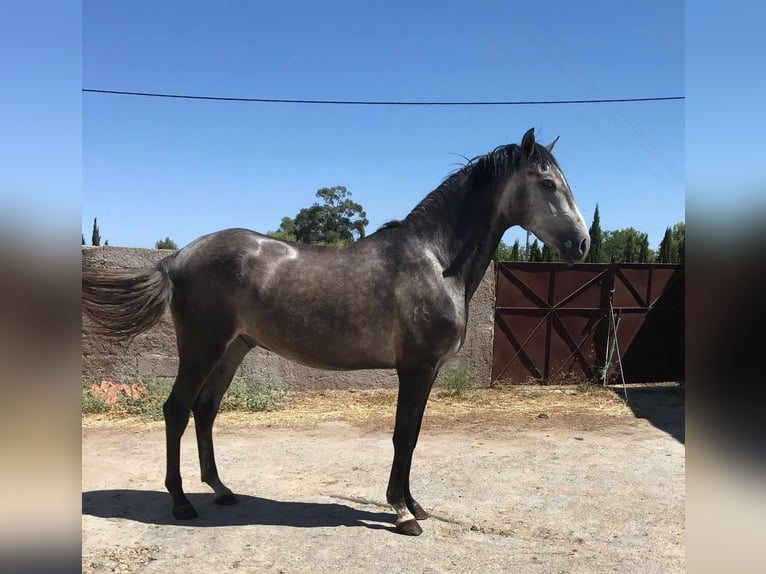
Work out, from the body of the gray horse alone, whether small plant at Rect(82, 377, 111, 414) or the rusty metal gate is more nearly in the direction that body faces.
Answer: the rusty metal gate

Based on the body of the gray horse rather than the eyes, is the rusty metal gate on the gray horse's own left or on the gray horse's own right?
on the gray horse's own left

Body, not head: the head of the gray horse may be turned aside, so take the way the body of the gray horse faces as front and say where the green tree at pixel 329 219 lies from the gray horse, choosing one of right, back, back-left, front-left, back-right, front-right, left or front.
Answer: left

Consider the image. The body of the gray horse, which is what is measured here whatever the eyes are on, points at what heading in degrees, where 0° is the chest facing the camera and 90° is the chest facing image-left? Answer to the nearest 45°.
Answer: approximately 270°

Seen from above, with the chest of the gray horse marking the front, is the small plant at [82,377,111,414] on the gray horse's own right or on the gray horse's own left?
on the gray horse's own left

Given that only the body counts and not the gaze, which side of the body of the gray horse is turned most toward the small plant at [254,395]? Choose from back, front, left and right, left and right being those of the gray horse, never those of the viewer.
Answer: left

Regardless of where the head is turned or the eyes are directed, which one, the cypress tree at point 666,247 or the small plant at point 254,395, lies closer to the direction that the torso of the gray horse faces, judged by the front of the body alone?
the cypress tree
